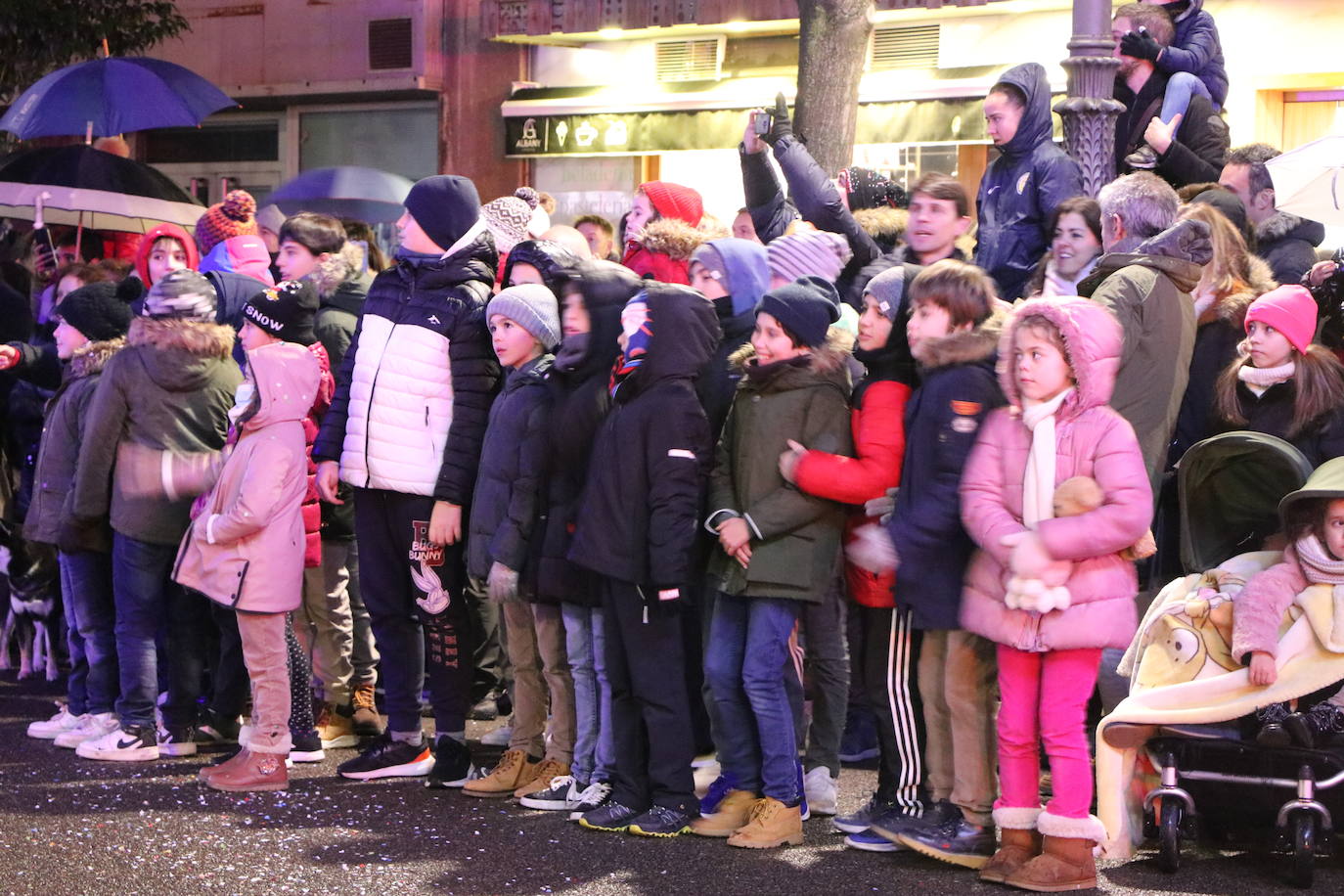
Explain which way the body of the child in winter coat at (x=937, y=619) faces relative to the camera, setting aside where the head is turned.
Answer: to the viewer's left

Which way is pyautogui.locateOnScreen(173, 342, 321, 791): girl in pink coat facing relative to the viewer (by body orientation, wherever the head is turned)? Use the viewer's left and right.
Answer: facing to the left of the viewer

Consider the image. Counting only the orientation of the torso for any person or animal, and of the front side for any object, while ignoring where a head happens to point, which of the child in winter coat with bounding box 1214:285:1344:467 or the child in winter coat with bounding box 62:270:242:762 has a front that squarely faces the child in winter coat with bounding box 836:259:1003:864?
the child in winter coat with bounding box 1214:285:1344:467

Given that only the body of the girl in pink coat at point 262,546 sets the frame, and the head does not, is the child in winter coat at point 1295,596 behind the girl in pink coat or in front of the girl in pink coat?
behind

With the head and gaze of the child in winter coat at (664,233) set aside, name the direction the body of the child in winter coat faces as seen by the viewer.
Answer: to the viewer's left
